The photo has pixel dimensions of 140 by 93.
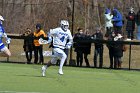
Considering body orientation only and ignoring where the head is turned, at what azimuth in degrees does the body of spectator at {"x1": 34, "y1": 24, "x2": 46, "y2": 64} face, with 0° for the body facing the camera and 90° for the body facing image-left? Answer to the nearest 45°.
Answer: approximately 0°

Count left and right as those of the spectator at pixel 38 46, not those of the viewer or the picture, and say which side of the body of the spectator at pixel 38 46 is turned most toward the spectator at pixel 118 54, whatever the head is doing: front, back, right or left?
left

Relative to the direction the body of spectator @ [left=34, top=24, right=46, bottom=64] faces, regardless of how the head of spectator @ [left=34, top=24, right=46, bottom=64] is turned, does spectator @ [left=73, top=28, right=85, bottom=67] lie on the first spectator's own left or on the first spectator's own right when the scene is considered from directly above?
on the first spectator's own left

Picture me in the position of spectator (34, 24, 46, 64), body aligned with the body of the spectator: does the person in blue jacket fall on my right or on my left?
on my left

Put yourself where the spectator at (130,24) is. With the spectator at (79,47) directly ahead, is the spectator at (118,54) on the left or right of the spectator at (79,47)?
left

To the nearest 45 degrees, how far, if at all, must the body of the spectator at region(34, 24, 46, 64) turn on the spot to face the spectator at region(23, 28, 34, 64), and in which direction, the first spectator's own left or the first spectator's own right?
approximately 135° to the first spectator's own right

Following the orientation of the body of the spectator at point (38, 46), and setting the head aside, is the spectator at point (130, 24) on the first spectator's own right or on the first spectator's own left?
on the first spectator's own left

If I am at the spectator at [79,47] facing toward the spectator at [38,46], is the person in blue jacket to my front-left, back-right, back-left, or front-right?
back-right
